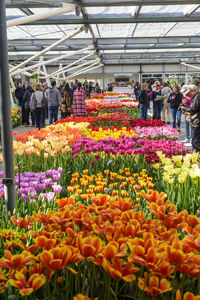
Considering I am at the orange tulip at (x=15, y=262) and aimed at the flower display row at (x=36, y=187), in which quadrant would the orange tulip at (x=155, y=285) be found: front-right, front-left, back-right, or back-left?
back-right
